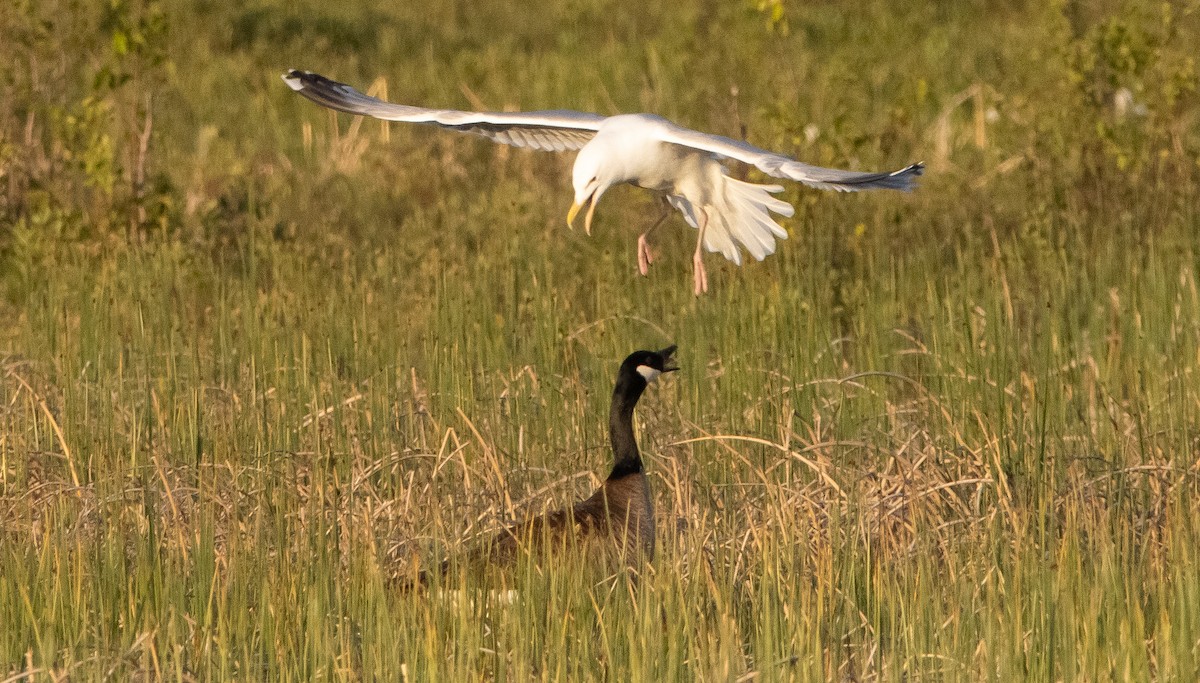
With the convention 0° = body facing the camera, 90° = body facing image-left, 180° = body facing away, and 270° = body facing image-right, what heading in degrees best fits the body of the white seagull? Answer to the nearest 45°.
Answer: approximately 45°
